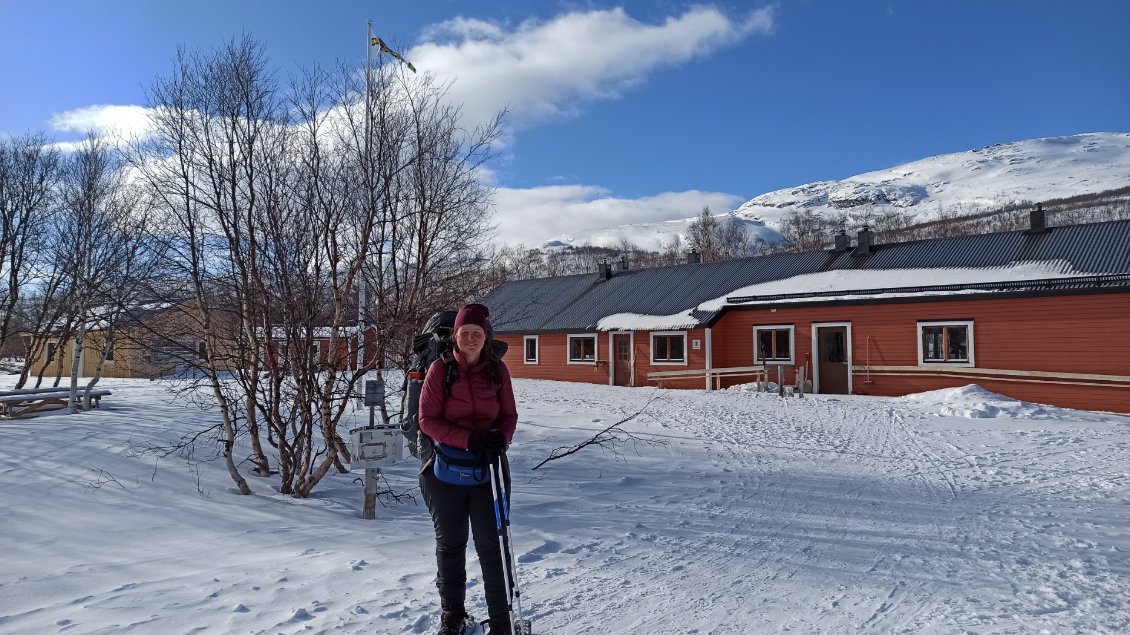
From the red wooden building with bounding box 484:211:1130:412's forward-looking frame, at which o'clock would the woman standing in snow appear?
The woman standing in snow is roughly at 11 o'clock from the red wooden building.

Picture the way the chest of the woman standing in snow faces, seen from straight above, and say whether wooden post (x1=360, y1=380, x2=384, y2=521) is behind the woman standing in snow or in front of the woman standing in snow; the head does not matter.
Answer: behind

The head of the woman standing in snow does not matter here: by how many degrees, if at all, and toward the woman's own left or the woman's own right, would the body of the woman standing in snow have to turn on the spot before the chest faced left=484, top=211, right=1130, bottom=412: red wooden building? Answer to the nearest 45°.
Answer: approximately 135° to the woman's own left

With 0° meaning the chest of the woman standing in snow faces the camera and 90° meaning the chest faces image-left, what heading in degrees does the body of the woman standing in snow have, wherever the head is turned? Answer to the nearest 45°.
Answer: approximately 0°

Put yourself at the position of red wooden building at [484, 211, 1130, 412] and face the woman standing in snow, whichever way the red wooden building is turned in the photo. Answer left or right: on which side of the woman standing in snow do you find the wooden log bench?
right

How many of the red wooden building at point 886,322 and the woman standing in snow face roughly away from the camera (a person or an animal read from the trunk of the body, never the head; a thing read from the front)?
0

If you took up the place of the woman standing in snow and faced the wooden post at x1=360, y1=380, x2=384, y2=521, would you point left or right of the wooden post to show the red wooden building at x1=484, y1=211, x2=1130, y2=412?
right
